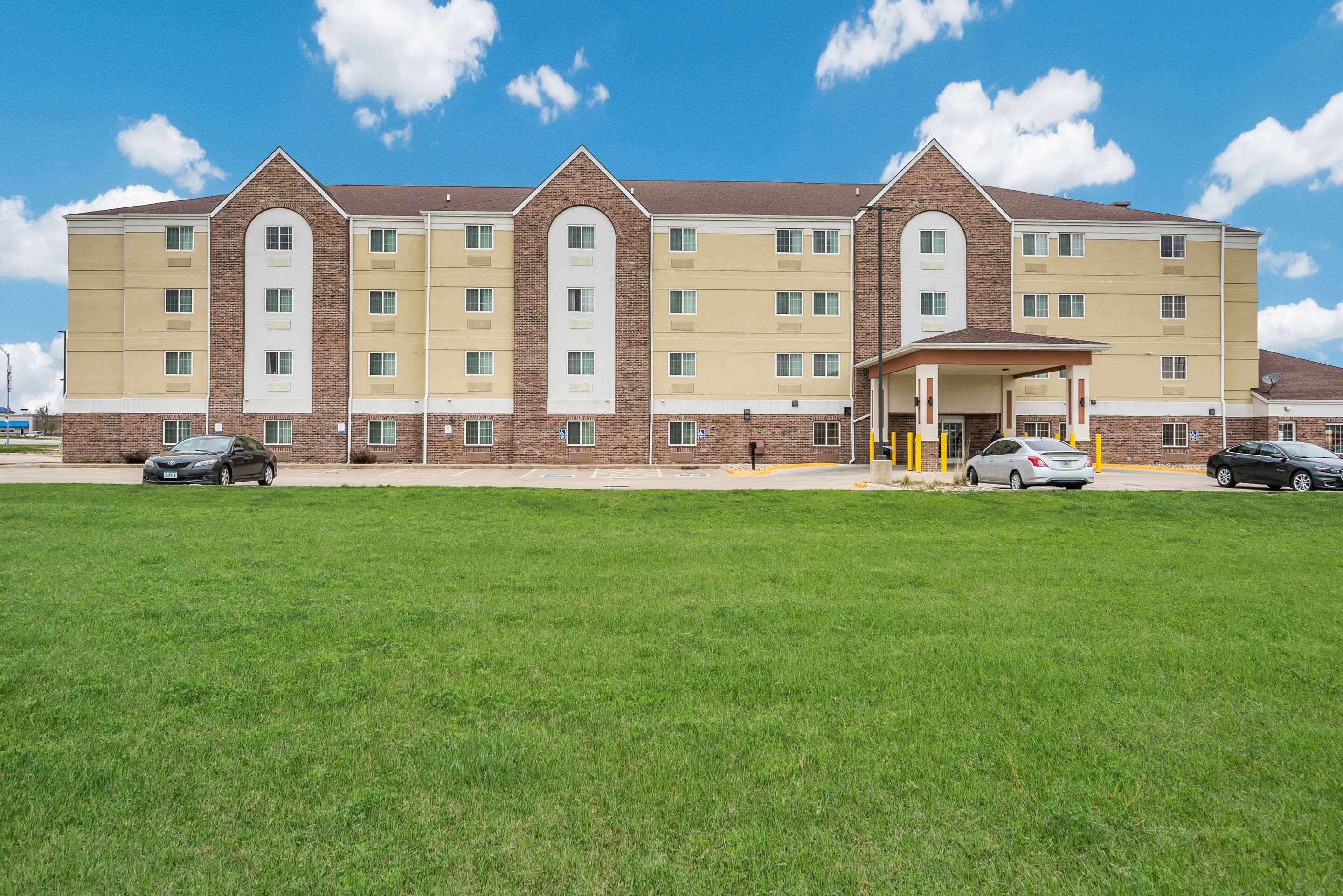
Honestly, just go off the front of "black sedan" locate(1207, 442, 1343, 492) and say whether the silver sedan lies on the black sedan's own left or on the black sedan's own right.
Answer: on the black sedan's own right

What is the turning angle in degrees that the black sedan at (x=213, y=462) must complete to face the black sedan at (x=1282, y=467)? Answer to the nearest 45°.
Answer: approximately 90° to its left

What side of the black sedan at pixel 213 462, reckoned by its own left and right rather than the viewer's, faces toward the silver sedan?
left
